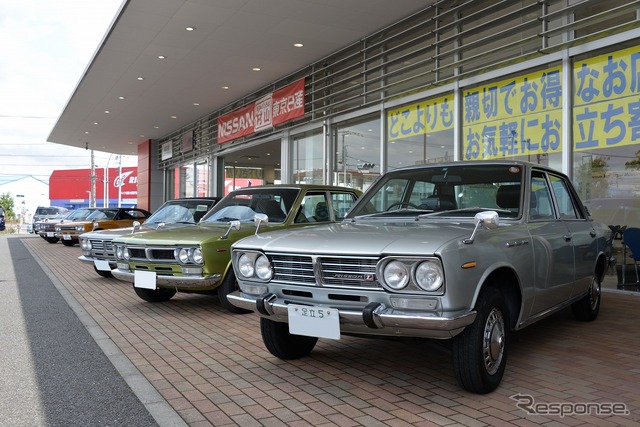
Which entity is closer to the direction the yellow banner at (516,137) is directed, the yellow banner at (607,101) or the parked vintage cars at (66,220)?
the parked vintage cars

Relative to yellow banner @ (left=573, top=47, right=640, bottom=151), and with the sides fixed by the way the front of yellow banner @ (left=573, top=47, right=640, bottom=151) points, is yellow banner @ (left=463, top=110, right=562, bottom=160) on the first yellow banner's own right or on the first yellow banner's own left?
on the first yellow banner's own right

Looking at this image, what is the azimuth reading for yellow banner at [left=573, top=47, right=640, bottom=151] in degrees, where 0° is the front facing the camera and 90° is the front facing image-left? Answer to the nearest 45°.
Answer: approximately 45°

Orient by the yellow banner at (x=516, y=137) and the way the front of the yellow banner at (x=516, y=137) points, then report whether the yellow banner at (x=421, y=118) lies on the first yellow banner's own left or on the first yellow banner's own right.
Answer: on the first yellow banner's own right

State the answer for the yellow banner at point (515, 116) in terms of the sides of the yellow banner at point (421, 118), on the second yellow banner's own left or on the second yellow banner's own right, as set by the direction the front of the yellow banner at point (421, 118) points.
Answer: on the second yellow banner's own left

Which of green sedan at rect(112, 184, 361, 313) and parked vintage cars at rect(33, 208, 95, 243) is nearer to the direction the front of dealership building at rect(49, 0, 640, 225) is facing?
the green sedan

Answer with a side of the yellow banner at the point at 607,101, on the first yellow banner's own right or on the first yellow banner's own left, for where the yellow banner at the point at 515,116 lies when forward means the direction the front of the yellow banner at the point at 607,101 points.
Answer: on the first yellow banner's own right

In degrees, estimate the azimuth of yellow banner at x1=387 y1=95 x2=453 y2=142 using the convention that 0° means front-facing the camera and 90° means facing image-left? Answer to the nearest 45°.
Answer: approximately 45°

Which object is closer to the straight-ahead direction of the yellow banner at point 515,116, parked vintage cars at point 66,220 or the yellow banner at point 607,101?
the parked vintage cars

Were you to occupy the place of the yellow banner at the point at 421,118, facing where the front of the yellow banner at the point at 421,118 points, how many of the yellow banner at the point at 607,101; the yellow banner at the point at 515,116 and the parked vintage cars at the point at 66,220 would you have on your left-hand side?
2
